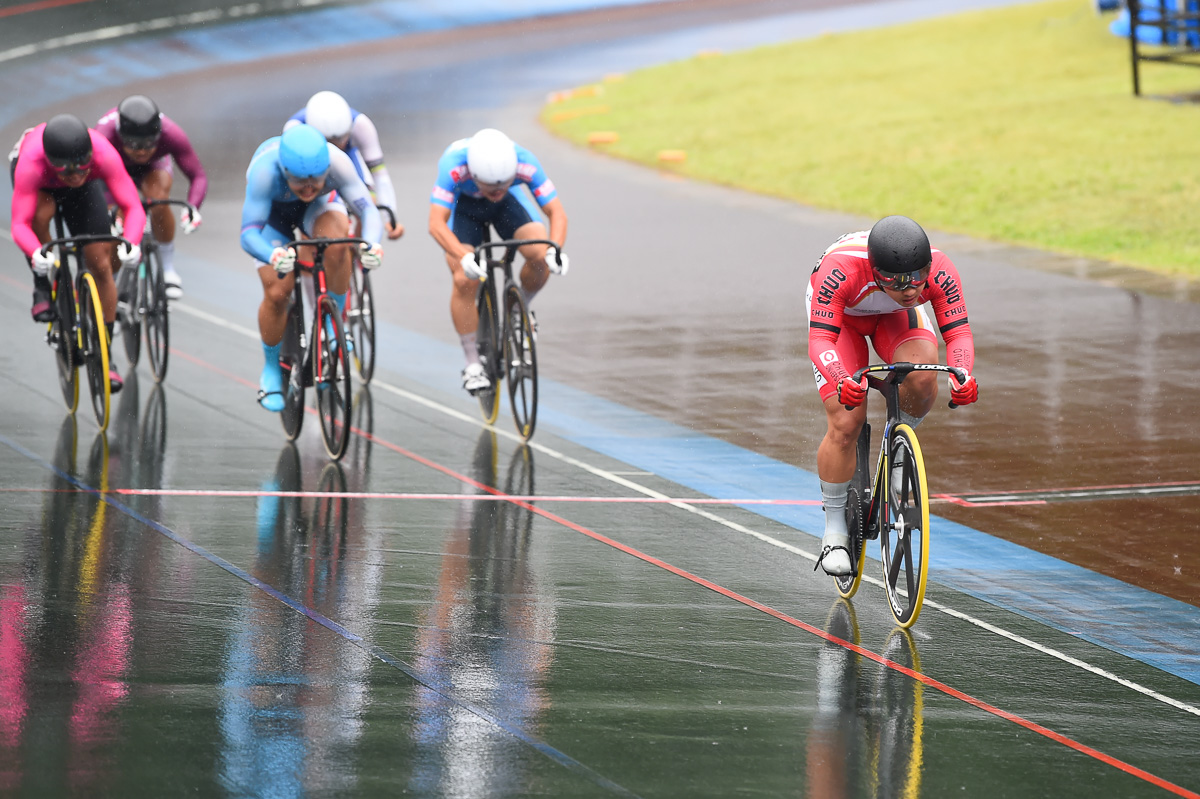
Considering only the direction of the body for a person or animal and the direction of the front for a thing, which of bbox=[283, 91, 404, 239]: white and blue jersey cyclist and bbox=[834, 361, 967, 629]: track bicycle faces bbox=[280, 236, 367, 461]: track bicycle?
the white and blue jersey cyclist

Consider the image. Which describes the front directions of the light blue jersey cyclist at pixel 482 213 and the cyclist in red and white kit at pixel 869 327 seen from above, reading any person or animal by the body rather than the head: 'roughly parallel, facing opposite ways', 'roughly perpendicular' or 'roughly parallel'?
roughly parallel

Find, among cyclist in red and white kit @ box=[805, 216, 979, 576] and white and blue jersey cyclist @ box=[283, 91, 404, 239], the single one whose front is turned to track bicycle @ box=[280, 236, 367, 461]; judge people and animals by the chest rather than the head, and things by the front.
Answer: the white and blue jersey cyclist

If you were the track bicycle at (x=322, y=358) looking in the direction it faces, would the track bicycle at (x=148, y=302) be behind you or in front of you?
behind

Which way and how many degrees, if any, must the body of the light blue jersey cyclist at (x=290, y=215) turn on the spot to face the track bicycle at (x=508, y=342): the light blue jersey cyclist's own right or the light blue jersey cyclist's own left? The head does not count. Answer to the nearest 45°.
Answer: approximately 90° to the light blue jersey cyclist's own left

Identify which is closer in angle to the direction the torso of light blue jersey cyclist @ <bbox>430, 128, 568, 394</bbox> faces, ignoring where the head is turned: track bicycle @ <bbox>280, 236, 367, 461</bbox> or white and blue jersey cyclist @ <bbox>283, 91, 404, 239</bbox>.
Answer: the track bicycle

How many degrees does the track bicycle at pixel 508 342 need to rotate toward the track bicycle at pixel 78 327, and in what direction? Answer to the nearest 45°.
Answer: approximately 90° to its right

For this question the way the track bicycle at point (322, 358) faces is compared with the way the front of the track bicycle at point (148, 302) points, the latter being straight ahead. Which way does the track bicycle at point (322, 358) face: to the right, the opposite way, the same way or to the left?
the same way

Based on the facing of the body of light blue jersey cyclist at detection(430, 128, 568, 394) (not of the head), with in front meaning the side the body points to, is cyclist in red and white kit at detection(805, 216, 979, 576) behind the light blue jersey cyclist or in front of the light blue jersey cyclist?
in front

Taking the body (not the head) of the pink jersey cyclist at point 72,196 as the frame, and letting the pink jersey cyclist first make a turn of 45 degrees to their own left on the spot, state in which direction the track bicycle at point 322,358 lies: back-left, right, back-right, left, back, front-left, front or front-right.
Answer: front

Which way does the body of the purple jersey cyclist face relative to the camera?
toward the camera

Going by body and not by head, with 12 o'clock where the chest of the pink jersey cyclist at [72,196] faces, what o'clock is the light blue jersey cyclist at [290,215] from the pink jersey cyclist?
The light blue jersey cyclist is roughly at 10 o'clock from the pink jersey cyclist.

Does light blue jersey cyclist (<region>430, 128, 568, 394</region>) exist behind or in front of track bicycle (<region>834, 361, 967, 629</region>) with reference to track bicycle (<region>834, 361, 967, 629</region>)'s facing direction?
behind

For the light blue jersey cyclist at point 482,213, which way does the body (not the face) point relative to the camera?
toward the camera

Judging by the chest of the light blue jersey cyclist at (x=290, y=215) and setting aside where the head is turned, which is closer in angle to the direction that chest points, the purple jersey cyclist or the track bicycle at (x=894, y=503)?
the track bicycle

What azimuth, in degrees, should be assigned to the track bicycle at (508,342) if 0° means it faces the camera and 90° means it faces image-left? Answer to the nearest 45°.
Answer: approximately 0°

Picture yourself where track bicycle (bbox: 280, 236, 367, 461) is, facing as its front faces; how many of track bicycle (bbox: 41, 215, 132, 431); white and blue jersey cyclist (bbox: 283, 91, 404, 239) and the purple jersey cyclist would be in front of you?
0
